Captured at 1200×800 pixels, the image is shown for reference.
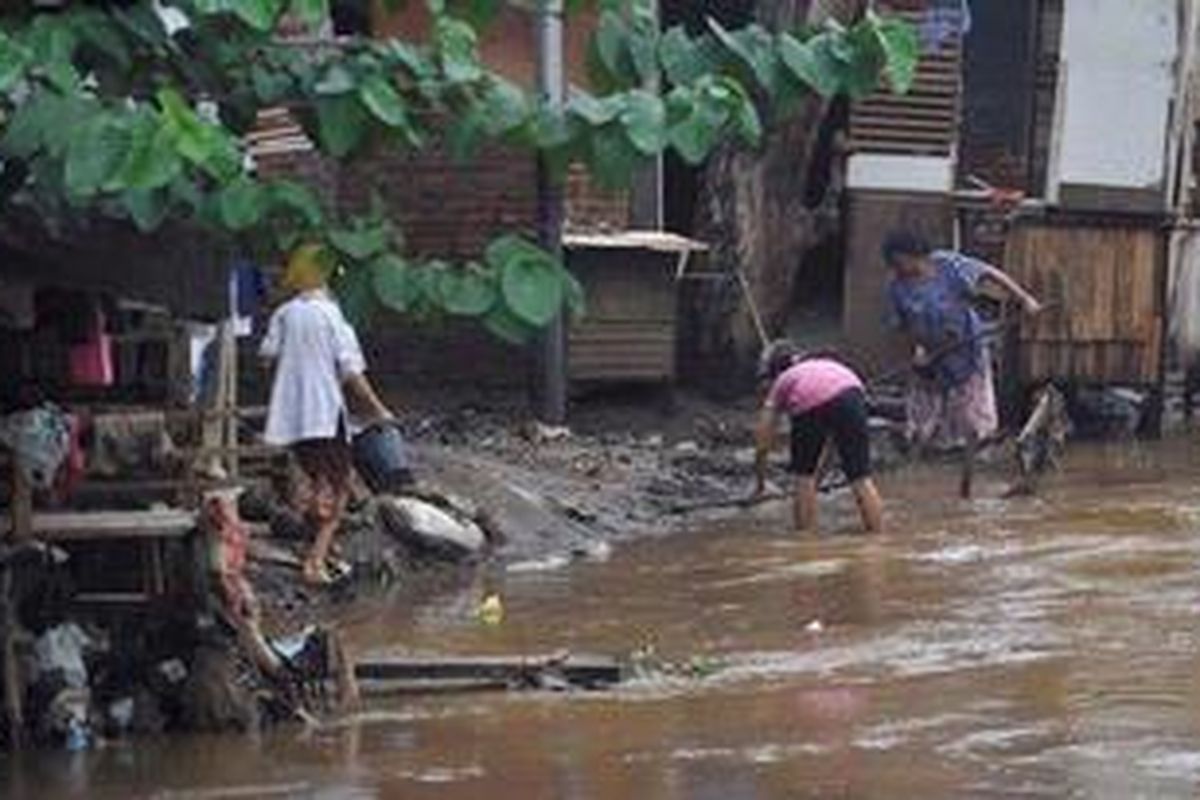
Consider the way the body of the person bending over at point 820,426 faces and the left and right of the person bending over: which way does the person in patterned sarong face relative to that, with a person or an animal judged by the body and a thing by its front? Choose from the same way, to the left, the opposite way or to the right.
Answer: to the left

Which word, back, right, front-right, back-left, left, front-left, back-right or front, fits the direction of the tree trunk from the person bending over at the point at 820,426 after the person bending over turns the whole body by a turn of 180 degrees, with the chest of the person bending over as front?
back-left

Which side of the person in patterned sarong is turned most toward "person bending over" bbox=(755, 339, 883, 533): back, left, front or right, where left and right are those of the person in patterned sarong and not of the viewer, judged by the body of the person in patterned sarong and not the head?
front

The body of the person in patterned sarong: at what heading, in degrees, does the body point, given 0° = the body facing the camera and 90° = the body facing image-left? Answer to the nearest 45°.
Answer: approximately 45°

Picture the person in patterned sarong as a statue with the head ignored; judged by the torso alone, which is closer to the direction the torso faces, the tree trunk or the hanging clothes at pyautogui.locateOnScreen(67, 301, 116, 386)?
the hanging clothes

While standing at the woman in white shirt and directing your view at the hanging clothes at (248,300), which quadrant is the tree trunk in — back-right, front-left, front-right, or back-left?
front-right

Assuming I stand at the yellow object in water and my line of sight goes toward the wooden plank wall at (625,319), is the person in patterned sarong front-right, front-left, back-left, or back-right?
front-right

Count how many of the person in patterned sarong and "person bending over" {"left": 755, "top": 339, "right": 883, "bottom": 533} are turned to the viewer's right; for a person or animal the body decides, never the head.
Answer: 0

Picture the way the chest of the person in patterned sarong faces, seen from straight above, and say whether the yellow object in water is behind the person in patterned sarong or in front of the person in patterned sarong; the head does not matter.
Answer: in front

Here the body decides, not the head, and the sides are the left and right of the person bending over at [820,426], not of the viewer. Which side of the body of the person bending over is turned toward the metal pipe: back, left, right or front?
front

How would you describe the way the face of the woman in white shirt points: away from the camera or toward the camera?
away from the camera

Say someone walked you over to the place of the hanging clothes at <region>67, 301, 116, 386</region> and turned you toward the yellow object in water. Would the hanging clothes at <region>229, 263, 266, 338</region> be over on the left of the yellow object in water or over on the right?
left

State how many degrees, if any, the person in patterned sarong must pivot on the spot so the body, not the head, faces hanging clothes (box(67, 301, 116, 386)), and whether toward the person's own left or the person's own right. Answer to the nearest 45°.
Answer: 0° — they already face it

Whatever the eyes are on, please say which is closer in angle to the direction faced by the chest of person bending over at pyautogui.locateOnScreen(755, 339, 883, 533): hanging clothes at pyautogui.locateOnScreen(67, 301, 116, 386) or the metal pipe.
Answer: the metal pipe

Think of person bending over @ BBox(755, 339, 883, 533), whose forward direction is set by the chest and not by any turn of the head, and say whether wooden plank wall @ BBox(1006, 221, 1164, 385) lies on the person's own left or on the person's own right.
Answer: on the person's own right

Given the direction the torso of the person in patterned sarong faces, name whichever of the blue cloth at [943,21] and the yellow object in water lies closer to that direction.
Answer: the yellow object in water

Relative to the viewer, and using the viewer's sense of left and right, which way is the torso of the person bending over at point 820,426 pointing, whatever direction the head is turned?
facing away from the viewer and to the left of the viewer

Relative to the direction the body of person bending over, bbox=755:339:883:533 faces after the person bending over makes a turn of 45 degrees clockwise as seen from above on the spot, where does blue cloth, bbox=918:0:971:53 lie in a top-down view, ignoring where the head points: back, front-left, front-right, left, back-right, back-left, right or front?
front

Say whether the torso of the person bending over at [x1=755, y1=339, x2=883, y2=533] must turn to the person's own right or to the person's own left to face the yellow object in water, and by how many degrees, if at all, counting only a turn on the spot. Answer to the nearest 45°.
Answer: approximately 90° to the person's own left
